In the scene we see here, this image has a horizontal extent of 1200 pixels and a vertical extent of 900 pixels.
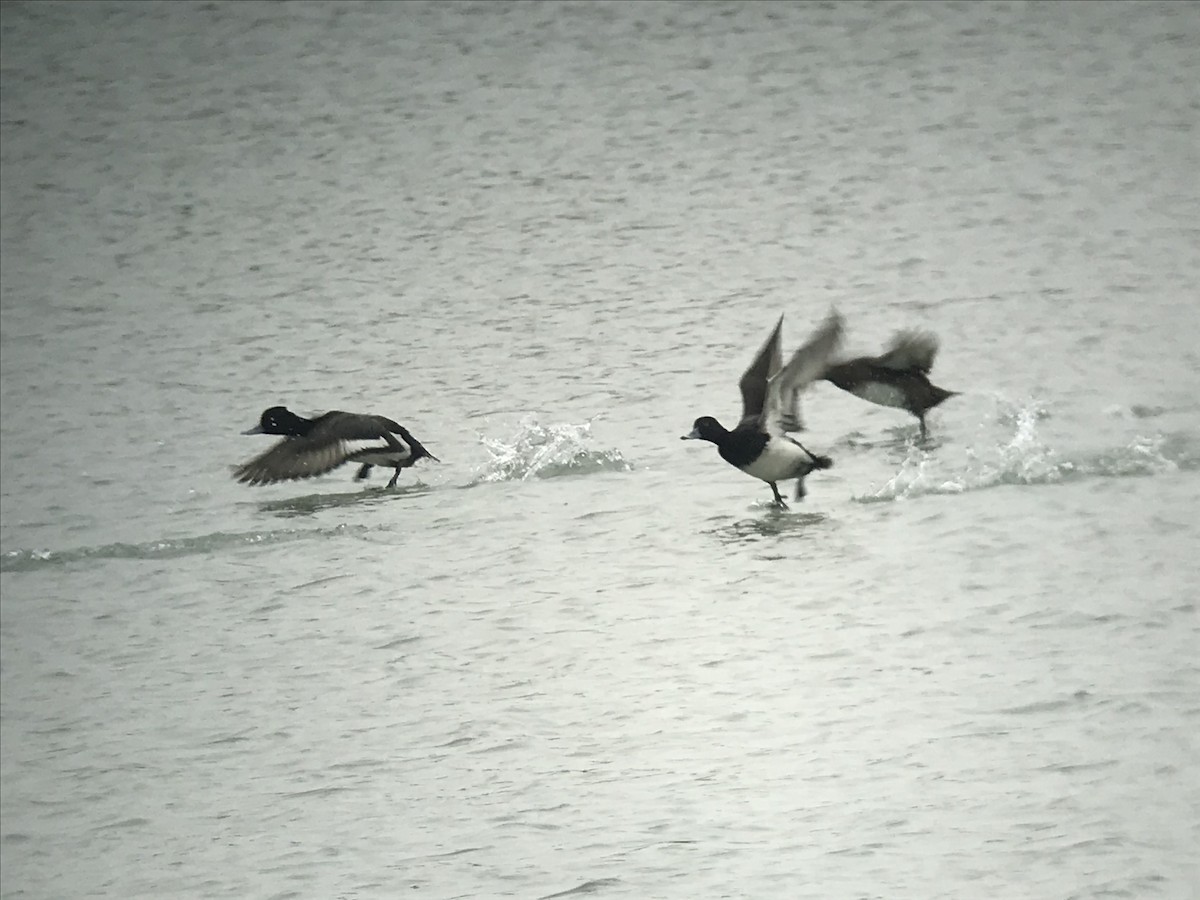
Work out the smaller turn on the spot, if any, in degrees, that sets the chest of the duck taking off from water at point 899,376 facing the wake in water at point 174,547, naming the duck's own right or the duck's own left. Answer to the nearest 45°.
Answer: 0° — it already faces it

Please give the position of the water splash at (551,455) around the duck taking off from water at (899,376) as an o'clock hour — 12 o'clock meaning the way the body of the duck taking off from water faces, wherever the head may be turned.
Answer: The water splash is roughly at 12 o'clock from the duck taking off from water.

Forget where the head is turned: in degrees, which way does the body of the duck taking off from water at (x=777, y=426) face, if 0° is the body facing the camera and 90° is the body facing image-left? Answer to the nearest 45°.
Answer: approximately 90°

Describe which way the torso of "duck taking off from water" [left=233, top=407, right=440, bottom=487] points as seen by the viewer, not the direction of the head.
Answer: to the viewer's left

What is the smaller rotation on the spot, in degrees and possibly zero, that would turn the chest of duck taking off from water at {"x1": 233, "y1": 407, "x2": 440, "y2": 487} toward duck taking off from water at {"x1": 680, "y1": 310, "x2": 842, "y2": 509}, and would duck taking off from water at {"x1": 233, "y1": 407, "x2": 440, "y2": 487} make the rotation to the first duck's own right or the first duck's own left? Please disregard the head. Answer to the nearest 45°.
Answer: approximately 135° to the first duck's own left

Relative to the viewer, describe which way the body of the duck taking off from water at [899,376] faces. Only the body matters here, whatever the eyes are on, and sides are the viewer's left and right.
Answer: facing to the left of the viewer

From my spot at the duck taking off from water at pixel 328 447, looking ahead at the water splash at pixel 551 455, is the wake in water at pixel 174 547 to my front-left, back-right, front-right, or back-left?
back-right
